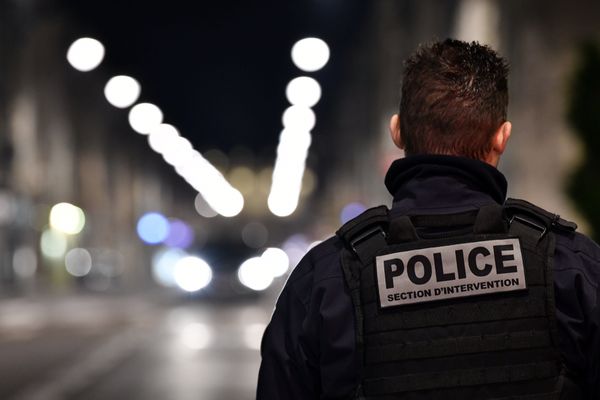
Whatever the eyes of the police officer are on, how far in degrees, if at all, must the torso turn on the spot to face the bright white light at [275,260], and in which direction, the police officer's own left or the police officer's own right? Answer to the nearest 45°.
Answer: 0° — they already face it

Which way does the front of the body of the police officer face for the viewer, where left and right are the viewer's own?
facing away from the viewer

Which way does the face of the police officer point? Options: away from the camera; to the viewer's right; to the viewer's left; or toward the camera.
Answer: away from the camera
